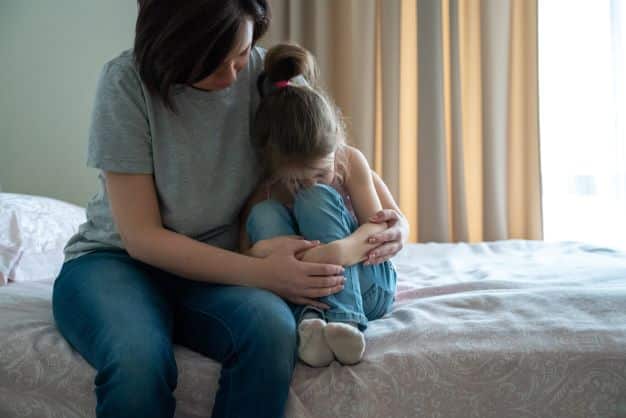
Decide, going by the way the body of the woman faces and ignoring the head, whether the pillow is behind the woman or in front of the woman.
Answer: behind

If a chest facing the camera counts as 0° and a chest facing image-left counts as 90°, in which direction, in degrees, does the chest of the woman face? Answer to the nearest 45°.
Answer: approximately 315°

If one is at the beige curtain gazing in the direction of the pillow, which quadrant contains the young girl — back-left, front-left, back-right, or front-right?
front-left

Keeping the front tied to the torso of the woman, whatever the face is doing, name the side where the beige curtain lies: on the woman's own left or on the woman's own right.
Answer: on the woman's own left
